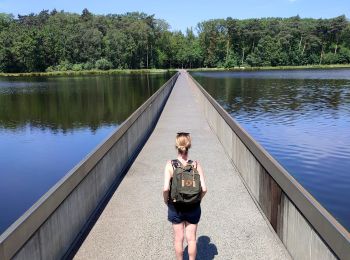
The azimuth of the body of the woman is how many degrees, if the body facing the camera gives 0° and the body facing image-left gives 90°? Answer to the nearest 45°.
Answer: approximately 180°
